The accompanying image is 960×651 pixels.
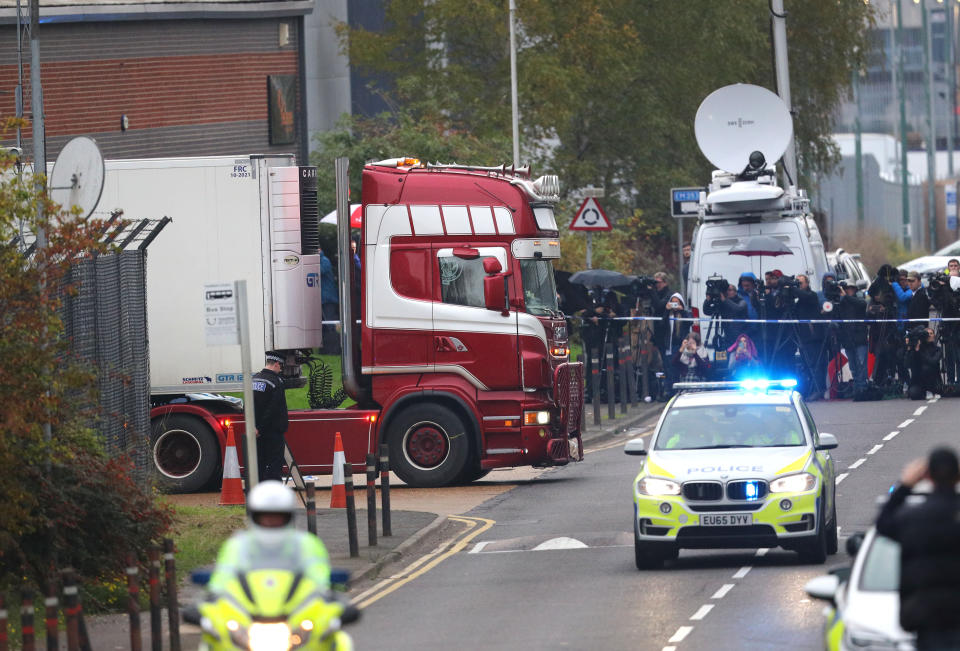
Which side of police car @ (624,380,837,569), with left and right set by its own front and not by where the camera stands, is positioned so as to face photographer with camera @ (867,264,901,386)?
back

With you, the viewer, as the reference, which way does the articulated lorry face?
facing to the right of the viewer

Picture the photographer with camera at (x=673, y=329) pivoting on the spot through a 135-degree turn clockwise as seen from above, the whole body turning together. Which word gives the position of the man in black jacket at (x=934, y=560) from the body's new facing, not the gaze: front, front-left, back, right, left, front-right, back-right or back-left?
back

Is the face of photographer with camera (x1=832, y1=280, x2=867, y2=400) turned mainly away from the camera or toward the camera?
toward the camera

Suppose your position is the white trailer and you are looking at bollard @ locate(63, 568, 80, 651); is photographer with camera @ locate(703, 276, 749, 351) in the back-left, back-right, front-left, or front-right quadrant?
back-left

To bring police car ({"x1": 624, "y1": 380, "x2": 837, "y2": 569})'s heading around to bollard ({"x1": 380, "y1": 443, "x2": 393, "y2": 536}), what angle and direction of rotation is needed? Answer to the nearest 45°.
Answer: approximately 135° to its right

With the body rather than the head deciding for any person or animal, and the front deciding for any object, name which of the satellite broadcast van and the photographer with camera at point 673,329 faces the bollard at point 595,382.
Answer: the photographer with camera

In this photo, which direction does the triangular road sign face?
toward the camera

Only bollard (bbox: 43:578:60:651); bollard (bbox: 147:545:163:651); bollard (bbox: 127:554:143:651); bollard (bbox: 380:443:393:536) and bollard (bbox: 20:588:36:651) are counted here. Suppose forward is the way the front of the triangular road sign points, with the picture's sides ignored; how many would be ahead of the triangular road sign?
5

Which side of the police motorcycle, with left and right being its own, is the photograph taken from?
front

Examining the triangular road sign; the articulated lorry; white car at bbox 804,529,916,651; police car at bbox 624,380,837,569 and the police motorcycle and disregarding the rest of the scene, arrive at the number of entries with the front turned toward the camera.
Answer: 4
